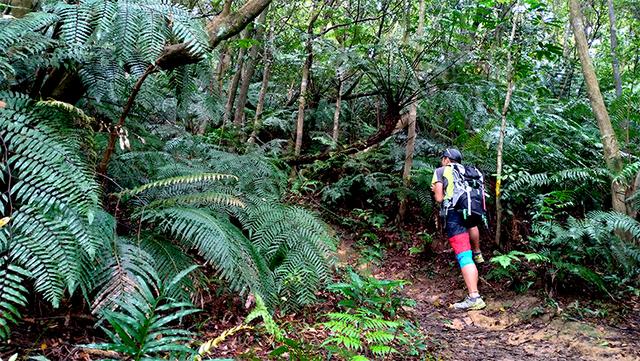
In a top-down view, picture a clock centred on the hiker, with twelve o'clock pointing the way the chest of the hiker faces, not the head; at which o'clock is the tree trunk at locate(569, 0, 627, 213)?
The tree trunk is roughly at 4 o'clock from the hiker.

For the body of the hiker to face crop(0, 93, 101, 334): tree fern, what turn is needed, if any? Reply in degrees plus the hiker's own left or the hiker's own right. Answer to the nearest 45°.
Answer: approximately 90° to the hiker's own left

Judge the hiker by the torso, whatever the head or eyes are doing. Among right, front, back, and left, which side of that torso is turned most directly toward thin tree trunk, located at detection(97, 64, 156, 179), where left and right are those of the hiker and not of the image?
left

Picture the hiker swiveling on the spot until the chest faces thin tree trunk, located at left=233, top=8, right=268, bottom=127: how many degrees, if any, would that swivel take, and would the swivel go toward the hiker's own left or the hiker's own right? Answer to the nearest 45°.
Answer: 0° — they already face it

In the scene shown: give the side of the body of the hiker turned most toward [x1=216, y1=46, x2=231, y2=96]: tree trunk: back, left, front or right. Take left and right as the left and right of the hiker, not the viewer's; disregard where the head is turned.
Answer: front

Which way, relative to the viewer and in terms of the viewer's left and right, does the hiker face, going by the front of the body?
facing away from the viewer and to the left of the viewer

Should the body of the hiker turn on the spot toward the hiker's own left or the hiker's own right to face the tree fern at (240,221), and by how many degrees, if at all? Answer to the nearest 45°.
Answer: approximately 90° to the hiker's own left

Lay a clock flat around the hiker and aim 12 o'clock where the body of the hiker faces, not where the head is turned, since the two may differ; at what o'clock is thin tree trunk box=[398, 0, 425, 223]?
The thin tree trunk is roughly at 1 o'clock from the hiker.

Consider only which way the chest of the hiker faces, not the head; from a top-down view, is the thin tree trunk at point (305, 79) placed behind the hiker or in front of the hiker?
in front
